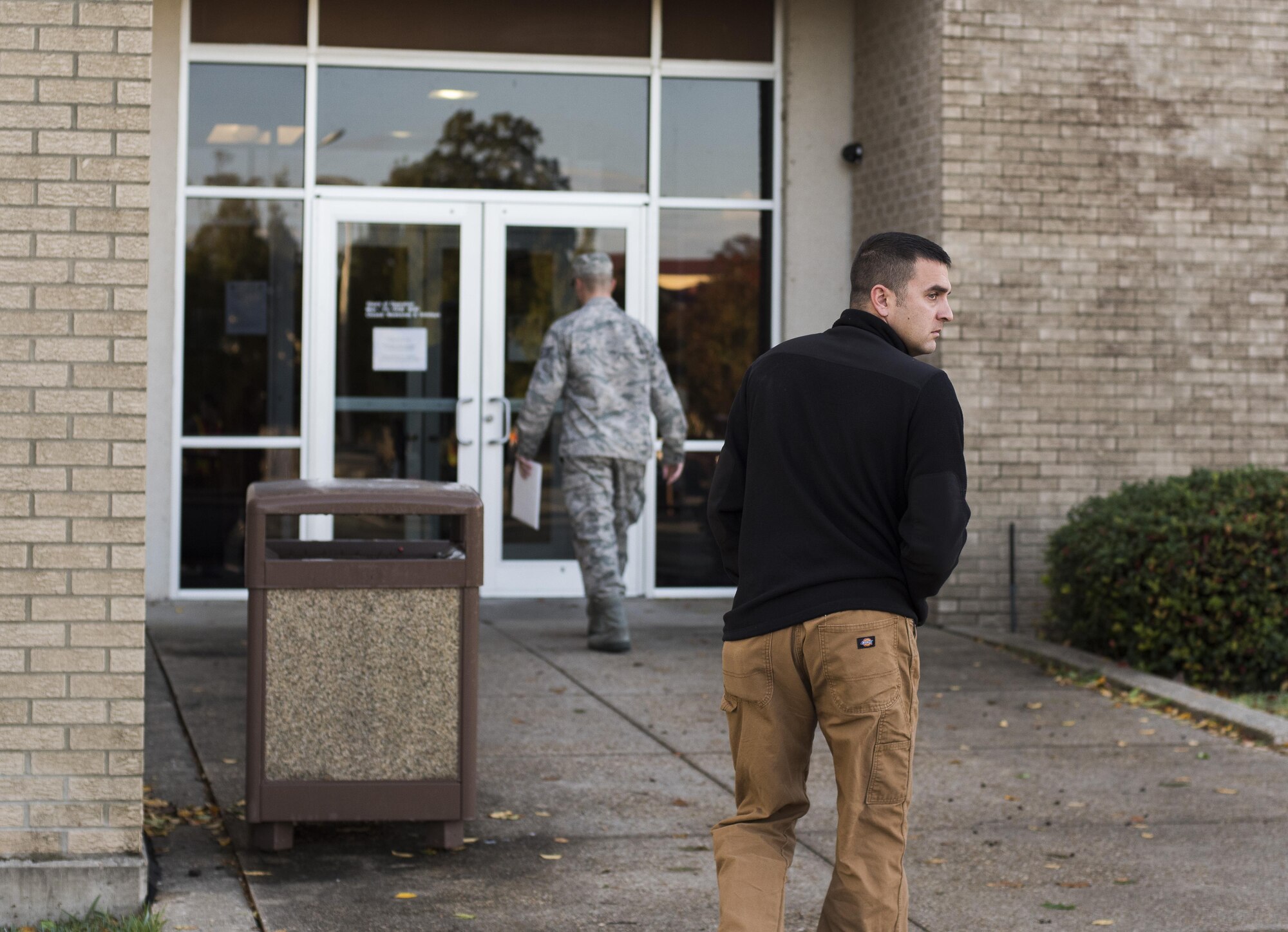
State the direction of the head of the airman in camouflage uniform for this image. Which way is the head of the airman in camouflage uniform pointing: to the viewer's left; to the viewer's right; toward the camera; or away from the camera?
away from the camera

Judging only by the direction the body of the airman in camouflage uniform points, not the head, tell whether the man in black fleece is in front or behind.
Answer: behind

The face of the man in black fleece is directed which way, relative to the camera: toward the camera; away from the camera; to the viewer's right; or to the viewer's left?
to the viewer's right

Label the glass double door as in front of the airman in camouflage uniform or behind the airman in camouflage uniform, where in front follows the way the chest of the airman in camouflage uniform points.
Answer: in front

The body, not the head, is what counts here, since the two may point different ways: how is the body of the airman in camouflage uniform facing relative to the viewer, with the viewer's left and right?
facing away from the viewer

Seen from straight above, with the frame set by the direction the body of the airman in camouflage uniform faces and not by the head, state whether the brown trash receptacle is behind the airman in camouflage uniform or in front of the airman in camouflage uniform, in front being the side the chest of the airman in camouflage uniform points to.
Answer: behind

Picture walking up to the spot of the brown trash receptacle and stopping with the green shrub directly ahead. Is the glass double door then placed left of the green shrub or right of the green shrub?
left

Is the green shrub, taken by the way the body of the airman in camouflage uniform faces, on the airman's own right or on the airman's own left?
on the airman's own right
